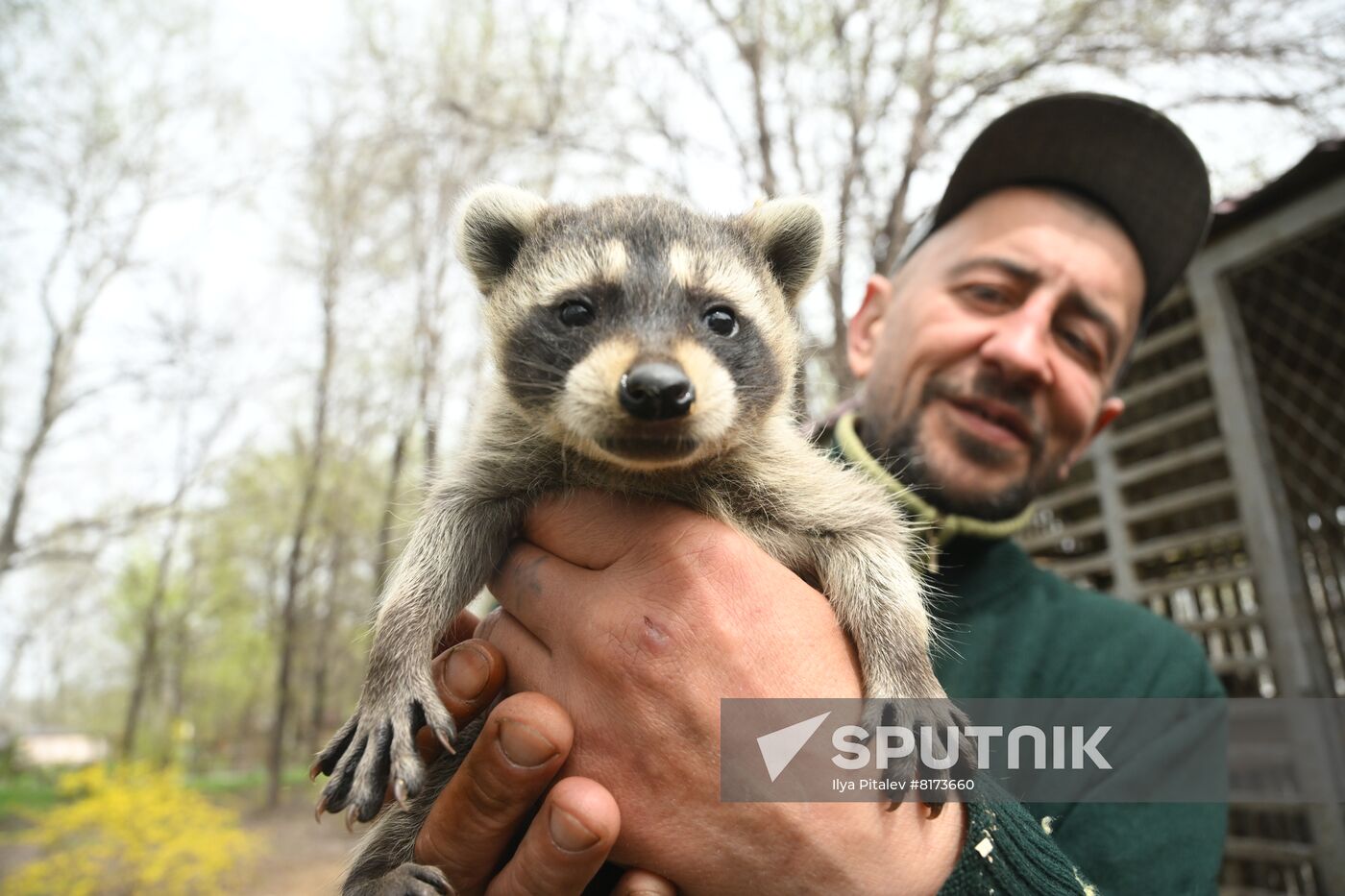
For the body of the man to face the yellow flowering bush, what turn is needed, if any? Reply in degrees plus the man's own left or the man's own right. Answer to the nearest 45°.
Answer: approximately 135° to the man's own right

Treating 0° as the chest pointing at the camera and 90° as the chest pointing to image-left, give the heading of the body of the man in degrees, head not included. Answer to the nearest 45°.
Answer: approximately 0°

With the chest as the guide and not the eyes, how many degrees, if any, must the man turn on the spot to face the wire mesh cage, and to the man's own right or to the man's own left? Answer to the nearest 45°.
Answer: approximately 135° to the man's own left

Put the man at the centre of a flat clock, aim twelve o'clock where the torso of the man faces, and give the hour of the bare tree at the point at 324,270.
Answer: The bare tree is roughly at 4 o'clock from the man.
